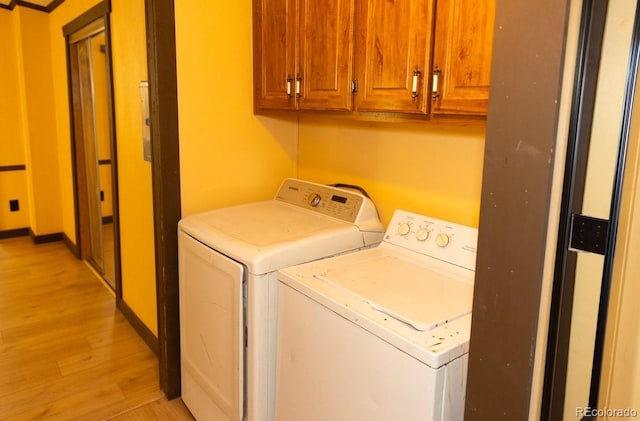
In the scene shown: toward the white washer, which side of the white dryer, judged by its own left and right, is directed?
left

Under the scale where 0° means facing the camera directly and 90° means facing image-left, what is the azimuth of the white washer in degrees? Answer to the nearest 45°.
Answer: approximately 45°

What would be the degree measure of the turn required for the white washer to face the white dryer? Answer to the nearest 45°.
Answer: approximately 90° to its right
